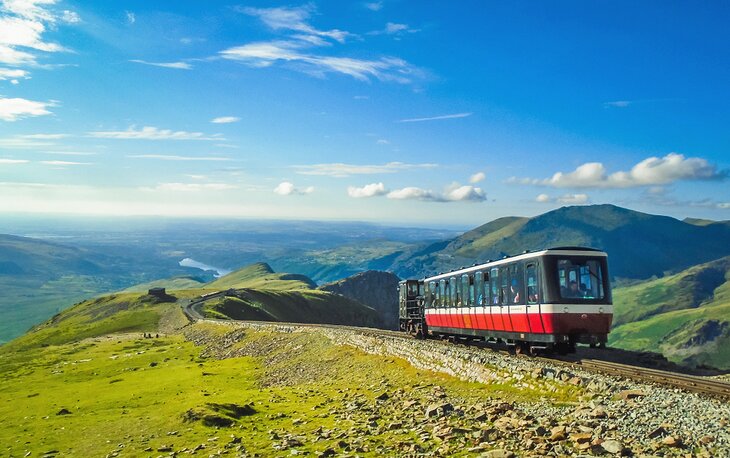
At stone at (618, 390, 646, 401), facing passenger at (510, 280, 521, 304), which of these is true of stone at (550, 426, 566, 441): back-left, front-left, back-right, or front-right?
back-left

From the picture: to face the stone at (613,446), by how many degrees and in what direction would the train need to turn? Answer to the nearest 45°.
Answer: approximately 45° to its right

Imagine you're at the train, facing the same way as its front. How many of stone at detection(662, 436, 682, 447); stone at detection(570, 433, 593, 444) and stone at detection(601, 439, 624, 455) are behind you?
0

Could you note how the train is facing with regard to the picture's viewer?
facing the viewer and to the right of the viewer

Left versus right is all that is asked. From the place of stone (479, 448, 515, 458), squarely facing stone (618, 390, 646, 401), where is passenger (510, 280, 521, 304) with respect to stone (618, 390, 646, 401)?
left

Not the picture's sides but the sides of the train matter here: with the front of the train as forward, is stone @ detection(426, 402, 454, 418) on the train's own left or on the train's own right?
on the train's own right

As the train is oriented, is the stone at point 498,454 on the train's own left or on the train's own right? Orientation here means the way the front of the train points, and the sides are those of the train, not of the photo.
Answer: on the train's own right

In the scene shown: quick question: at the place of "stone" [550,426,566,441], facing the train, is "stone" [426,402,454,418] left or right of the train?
left

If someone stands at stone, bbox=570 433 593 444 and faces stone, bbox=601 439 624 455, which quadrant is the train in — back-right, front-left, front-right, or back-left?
back-left

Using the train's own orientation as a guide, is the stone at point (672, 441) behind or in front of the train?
in front

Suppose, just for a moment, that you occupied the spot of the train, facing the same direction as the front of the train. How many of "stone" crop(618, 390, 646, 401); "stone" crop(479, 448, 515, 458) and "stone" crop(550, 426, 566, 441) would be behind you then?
0

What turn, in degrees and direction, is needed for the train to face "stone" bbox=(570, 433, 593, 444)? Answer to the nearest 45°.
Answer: approximately 45° to its right

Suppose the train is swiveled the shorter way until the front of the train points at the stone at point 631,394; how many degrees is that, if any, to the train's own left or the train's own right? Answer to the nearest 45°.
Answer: approximately 45° to the train's own right

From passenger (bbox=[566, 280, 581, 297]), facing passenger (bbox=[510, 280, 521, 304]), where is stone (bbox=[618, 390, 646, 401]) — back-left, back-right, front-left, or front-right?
back-left

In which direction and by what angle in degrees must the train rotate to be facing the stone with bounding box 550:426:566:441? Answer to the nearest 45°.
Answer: approximately 45° to its right
